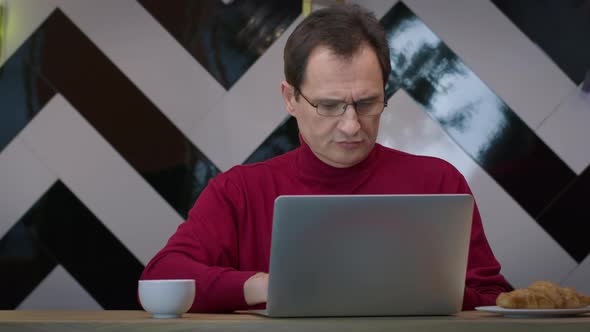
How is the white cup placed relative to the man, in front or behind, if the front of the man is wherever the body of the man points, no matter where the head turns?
in front

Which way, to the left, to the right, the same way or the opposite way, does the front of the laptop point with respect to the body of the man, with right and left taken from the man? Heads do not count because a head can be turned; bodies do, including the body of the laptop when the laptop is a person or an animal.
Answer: the opposite way

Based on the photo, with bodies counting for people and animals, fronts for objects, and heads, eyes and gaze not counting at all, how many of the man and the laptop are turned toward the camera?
1

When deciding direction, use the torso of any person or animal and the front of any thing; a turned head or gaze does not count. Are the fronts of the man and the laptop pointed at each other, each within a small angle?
yes

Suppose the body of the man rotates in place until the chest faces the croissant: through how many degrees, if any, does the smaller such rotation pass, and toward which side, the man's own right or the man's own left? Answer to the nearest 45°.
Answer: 0° — they already face it

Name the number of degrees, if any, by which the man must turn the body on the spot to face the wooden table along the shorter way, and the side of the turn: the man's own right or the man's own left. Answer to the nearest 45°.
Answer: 0° — they already face it

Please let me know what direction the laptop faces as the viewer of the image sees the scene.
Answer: facing away from the viewer

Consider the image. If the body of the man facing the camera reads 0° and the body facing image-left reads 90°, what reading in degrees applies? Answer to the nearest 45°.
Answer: approximately 0°

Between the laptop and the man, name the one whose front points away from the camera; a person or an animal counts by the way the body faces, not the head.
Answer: the laptop
